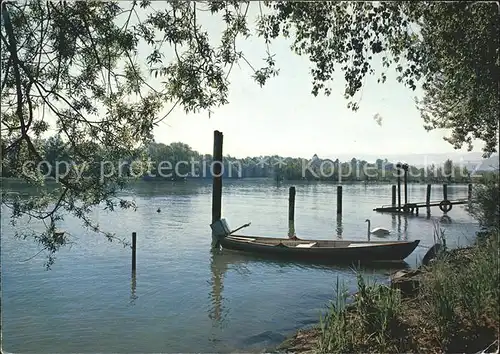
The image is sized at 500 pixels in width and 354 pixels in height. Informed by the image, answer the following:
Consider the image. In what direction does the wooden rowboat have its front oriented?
to the viewer's right

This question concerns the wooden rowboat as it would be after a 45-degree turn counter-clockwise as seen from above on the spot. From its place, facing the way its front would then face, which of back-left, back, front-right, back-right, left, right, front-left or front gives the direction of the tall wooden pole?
left
